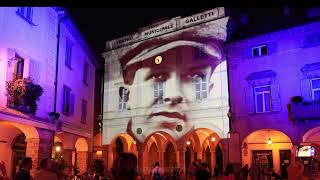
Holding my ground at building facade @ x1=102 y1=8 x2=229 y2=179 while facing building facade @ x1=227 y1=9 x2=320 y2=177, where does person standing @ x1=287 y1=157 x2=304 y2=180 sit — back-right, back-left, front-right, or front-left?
front-right

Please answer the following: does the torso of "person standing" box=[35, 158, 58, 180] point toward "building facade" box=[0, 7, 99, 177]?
yes

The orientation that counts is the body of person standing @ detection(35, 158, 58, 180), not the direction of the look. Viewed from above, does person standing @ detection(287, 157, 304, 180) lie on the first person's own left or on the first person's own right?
on the first person's own right

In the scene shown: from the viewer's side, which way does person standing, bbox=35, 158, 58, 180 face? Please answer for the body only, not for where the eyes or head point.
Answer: away from the camera

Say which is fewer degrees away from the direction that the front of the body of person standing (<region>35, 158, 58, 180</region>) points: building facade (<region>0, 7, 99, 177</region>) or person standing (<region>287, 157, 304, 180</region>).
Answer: the building facade

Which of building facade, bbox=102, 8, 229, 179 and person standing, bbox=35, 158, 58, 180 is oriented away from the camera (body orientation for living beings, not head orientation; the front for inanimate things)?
the person standing

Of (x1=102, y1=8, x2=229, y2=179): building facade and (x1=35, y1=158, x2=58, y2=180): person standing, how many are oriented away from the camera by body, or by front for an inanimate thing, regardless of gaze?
1

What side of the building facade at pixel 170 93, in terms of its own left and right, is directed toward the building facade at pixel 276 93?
left

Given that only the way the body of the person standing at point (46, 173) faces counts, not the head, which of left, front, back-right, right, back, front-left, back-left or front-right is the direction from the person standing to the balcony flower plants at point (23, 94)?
front

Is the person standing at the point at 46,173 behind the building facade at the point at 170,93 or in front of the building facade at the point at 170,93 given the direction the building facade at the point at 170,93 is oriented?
in front

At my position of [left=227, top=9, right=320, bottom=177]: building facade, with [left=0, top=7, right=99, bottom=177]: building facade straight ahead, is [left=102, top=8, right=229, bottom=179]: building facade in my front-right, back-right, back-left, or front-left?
front-right
